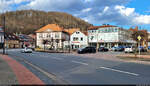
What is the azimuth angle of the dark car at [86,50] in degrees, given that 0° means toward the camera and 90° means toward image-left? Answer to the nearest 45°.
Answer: approximately 45°
